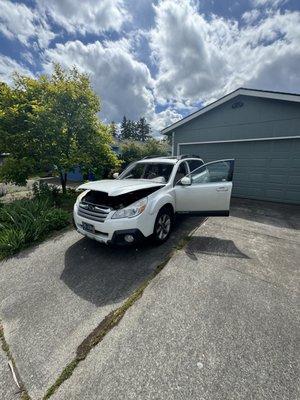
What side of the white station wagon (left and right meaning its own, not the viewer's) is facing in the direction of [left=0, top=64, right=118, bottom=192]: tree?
right

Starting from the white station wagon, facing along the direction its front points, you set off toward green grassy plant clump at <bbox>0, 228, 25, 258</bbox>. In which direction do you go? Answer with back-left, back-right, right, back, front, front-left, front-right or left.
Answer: front-right

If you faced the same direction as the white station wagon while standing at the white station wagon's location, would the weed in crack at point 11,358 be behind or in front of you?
in front

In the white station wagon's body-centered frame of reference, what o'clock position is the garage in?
The garage is roughly at 6 o'clock from the white station wagon.

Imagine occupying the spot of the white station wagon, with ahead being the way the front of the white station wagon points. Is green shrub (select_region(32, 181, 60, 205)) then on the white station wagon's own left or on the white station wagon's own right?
on the white station wagon's own right

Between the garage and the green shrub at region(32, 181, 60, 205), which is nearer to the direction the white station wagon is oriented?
the green shrub

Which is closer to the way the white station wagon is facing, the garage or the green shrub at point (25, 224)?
the green shrub

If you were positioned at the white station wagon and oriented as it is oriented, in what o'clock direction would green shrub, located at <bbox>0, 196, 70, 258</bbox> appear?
The green shrub is roughly at 2 o'clock from the white station wagon.

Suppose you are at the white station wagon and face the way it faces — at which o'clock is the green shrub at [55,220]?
The green shrub is roughly at 2 o'clock from the white station wagon.
